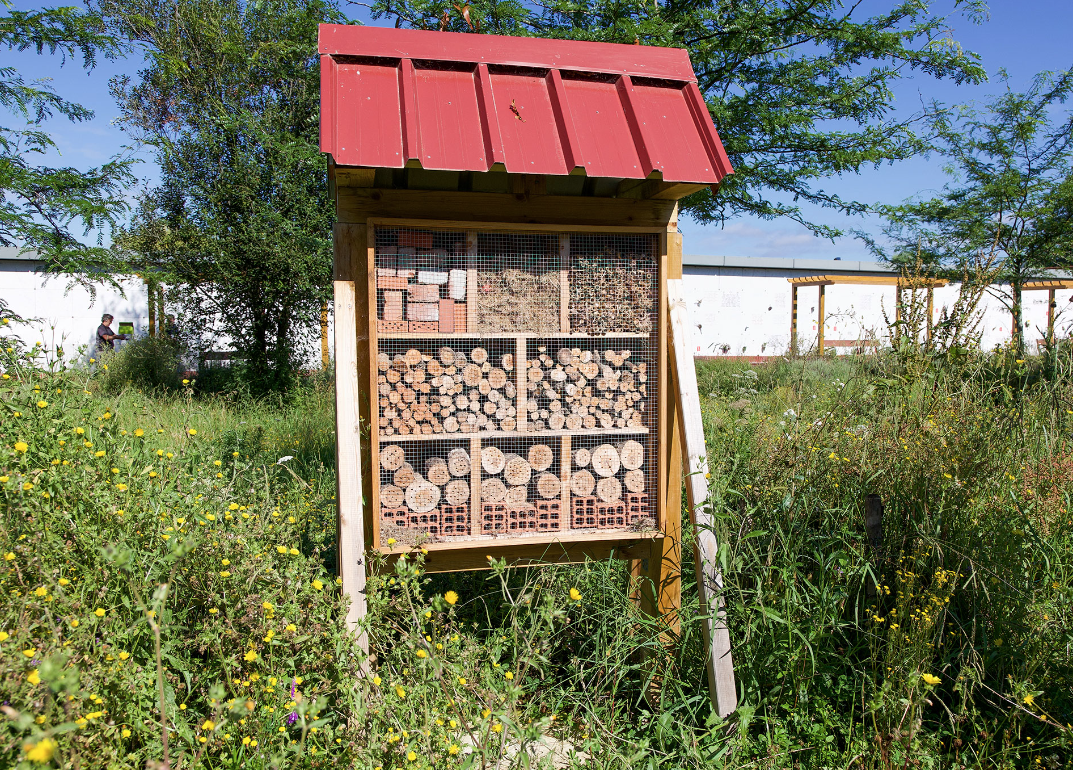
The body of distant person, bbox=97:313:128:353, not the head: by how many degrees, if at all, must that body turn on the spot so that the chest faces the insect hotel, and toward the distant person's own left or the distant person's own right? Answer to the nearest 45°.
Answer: approximately 90° to the distant person's own right

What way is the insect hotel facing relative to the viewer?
toward the camera

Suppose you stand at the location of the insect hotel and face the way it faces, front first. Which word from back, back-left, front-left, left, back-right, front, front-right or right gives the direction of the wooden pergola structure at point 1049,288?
back-left

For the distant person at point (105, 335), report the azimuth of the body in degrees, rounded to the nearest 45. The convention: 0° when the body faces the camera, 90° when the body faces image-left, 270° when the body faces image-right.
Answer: approximately 270°

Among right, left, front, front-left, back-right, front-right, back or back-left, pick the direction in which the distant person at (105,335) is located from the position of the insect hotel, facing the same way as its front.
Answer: back-right

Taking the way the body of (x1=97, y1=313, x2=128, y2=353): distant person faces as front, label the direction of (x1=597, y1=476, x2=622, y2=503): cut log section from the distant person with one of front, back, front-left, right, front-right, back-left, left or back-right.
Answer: right

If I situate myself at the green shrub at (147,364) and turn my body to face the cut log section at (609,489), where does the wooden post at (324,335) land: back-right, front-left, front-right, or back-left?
front-left

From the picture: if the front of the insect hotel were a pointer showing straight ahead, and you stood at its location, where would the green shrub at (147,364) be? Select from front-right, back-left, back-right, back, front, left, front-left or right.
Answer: back-right

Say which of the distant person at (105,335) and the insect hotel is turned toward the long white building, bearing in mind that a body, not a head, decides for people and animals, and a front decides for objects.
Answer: the distant person

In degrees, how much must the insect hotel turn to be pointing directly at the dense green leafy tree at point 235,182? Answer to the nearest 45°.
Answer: approximately 135° to its right

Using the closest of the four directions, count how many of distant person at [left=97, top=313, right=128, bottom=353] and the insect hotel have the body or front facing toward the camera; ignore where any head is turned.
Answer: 1

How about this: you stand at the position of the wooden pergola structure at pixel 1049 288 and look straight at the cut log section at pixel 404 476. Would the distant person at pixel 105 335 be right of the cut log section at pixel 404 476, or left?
right

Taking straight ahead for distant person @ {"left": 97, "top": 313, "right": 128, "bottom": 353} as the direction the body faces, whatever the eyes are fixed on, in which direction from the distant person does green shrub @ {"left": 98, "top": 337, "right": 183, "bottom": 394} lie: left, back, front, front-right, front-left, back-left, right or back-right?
right

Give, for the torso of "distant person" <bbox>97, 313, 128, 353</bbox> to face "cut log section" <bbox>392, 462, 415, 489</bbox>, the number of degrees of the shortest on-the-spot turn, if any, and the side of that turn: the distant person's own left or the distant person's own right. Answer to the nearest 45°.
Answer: approximately 90° to the distant person's own right
